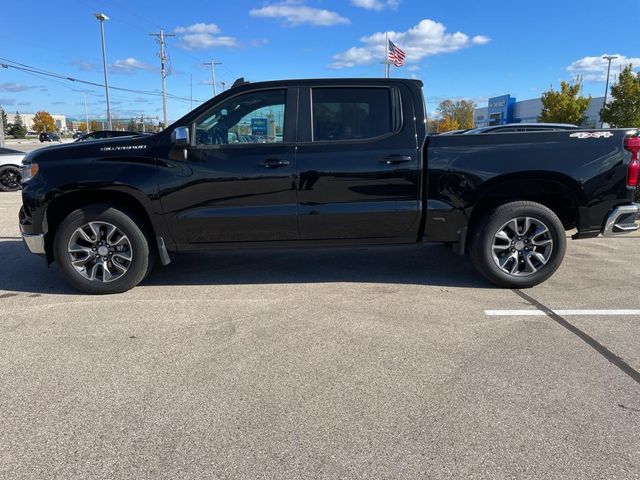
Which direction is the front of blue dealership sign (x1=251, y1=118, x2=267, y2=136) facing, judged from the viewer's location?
facing the viewer

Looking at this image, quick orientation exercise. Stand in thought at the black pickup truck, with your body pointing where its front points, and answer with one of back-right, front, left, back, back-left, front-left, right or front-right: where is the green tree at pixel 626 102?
back-right

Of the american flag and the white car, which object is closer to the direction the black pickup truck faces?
the white car

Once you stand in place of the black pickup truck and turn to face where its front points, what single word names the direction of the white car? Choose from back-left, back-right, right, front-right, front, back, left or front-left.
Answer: front-right

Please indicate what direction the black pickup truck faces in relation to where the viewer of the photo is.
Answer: facing to the left of the viewer

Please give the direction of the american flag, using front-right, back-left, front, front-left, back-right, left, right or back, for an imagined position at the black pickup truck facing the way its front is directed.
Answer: right

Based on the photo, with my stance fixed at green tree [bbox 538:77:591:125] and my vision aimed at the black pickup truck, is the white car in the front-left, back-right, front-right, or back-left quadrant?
front-right

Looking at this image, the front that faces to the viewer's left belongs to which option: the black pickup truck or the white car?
the black pickup truck

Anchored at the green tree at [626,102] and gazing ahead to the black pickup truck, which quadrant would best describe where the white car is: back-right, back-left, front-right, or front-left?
front-right

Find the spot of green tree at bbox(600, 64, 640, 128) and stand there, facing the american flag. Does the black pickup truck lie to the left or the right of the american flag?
left

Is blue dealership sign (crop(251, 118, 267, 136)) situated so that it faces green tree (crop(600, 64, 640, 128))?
no
